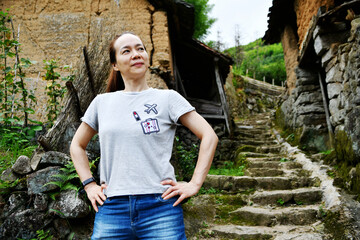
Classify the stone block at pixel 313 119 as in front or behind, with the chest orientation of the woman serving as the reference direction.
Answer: behind

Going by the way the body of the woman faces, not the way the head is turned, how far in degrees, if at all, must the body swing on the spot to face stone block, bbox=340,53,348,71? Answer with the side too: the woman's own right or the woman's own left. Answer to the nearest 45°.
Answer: approximately 135° to the woman's own left

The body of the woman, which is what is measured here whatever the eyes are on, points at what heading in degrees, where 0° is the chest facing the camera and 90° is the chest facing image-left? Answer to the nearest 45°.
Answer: approximately 0°

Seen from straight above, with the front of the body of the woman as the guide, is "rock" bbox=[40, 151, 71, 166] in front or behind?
behind

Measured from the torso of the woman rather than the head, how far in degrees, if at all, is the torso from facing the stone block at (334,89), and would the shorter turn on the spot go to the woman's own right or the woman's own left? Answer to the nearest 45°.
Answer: approximately 135° to the woman's own left

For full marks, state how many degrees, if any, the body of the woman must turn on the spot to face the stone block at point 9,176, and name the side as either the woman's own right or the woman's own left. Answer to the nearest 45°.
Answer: approximately 135° to the woman's own right

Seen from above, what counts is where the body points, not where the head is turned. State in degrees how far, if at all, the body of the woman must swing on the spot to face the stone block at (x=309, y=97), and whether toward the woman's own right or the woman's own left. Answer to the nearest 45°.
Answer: approximately 135° to the woman's own left

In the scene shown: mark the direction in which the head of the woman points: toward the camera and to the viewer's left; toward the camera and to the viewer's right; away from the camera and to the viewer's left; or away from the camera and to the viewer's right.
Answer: toward the camera and to the viewer's right

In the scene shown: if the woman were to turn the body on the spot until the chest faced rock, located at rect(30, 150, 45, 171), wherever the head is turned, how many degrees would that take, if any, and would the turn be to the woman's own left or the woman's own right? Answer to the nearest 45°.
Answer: approximately 135° to the woman's own right
